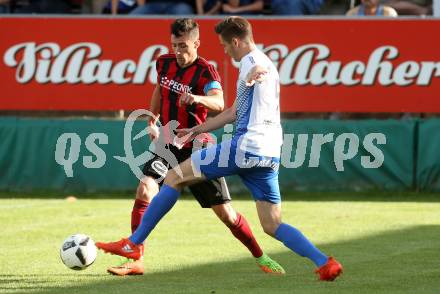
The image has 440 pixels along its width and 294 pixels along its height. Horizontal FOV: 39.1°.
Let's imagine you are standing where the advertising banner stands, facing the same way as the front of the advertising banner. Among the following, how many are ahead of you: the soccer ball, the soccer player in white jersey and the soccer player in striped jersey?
3

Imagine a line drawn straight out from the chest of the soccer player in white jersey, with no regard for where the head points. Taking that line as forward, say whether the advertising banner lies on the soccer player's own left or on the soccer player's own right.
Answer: on the soccer player's own right

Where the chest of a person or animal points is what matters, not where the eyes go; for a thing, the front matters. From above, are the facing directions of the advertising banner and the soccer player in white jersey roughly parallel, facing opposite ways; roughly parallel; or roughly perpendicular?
roughly perpendicular

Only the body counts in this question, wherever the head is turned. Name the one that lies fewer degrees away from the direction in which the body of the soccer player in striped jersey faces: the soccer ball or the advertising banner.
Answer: the soccer ball

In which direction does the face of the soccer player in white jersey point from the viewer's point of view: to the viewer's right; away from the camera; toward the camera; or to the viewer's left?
to the viewer's left

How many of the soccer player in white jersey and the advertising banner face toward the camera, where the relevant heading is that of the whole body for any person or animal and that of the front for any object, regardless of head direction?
1

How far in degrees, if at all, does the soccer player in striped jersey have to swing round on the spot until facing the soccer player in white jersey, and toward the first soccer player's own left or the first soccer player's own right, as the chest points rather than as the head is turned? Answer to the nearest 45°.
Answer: approximately 90° to the first soccer player's own left

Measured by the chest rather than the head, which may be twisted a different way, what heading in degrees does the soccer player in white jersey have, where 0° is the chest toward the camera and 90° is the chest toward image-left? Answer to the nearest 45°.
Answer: approximately 90°

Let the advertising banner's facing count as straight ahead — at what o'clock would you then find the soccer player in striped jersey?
The soccer player in striped jersey is roughly at 12 o'clock from the advertising banner.

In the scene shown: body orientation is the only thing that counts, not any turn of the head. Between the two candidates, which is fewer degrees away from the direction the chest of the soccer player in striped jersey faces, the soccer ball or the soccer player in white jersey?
the soccer ball

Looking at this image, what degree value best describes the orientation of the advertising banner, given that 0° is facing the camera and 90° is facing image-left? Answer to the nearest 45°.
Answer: approximately 0°

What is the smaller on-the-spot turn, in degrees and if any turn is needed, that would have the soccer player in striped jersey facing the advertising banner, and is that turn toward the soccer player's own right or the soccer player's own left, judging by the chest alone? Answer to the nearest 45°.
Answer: approximately 135° to the soccer player's own right
